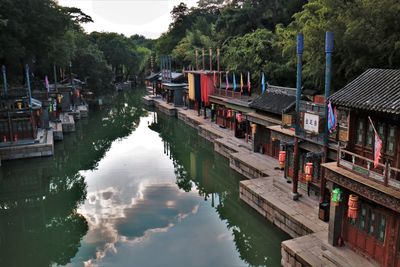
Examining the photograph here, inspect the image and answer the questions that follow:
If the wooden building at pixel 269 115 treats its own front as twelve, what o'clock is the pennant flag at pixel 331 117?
The pennant flag is roughly at 10 o'clock from the wooden building.

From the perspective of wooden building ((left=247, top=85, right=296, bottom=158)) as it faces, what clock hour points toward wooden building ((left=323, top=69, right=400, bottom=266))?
wooden building ((left=323, top=69, right=400, bottom=266)) is roughly at 10 o'clock from wooden building ((left=247, top=85, right=296, bottom=158)).

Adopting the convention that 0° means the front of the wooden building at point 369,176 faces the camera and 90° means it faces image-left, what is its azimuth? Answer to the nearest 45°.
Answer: approximately 45°

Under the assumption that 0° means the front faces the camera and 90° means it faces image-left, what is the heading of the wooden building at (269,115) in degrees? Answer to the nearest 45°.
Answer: approximately 45°

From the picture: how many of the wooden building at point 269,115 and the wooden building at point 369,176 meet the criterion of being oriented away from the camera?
0

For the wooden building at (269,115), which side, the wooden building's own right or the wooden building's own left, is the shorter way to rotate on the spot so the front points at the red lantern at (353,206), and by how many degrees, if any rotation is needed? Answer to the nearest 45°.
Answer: approximately 45° to the wooden building's own left

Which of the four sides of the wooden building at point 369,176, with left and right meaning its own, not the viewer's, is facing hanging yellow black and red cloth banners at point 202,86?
right

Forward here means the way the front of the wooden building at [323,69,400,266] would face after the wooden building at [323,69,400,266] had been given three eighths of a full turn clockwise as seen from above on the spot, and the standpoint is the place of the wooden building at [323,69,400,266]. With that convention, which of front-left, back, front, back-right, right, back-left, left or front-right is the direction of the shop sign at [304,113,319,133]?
front-left

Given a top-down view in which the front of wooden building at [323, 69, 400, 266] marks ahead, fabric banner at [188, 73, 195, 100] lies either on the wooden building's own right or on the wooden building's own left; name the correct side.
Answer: on the wooden building's own right

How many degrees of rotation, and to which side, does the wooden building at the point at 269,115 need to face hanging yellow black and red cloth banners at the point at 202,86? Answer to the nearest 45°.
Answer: approximately 90° to its right
